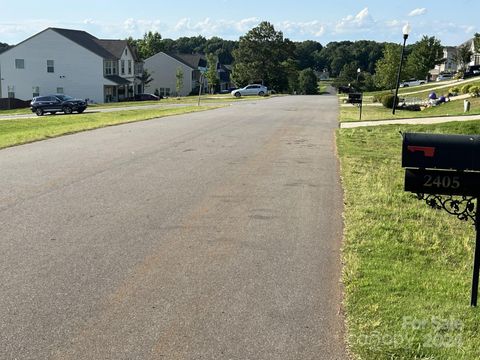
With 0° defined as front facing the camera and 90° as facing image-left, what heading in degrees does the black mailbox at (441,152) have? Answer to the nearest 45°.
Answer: approximately 90°

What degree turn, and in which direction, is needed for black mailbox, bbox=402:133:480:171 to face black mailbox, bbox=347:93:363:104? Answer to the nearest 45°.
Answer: approximately 90° to its right

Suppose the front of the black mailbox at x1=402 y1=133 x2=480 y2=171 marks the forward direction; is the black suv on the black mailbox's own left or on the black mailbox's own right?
on the black mailbox's own right

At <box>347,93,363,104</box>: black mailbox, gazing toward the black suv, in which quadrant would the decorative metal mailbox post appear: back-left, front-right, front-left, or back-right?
back-left

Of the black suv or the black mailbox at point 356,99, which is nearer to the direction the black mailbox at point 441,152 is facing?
the black suv
